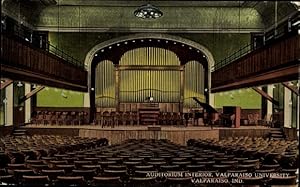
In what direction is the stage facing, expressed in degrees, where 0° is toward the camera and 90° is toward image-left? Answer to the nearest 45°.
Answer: approximately 0°

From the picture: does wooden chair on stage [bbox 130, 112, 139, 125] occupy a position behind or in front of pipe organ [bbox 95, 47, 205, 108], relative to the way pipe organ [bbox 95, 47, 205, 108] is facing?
in front

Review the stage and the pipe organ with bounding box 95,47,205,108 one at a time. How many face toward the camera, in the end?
2

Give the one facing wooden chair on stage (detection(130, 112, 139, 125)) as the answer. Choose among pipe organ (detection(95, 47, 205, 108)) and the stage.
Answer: the pipe organ

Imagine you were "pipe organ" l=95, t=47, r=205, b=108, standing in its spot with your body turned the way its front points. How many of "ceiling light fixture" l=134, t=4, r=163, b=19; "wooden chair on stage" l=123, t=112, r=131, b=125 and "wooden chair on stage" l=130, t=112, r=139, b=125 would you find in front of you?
3

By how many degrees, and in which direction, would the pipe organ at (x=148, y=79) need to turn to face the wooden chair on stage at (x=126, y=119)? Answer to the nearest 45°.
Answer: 0° — it already faces it

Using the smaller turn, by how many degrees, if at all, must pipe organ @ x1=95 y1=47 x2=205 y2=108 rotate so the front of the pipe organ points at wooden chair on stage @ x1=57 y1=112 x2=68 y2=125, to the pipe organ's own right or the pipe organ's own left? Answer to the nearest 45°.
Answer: approximately 45° to the pipe organ's own right

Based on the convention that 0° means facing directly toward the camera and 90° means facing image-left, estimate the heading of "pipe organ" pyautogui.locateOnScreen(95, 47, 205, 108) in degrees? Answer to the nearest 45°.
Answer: approximately 0°
